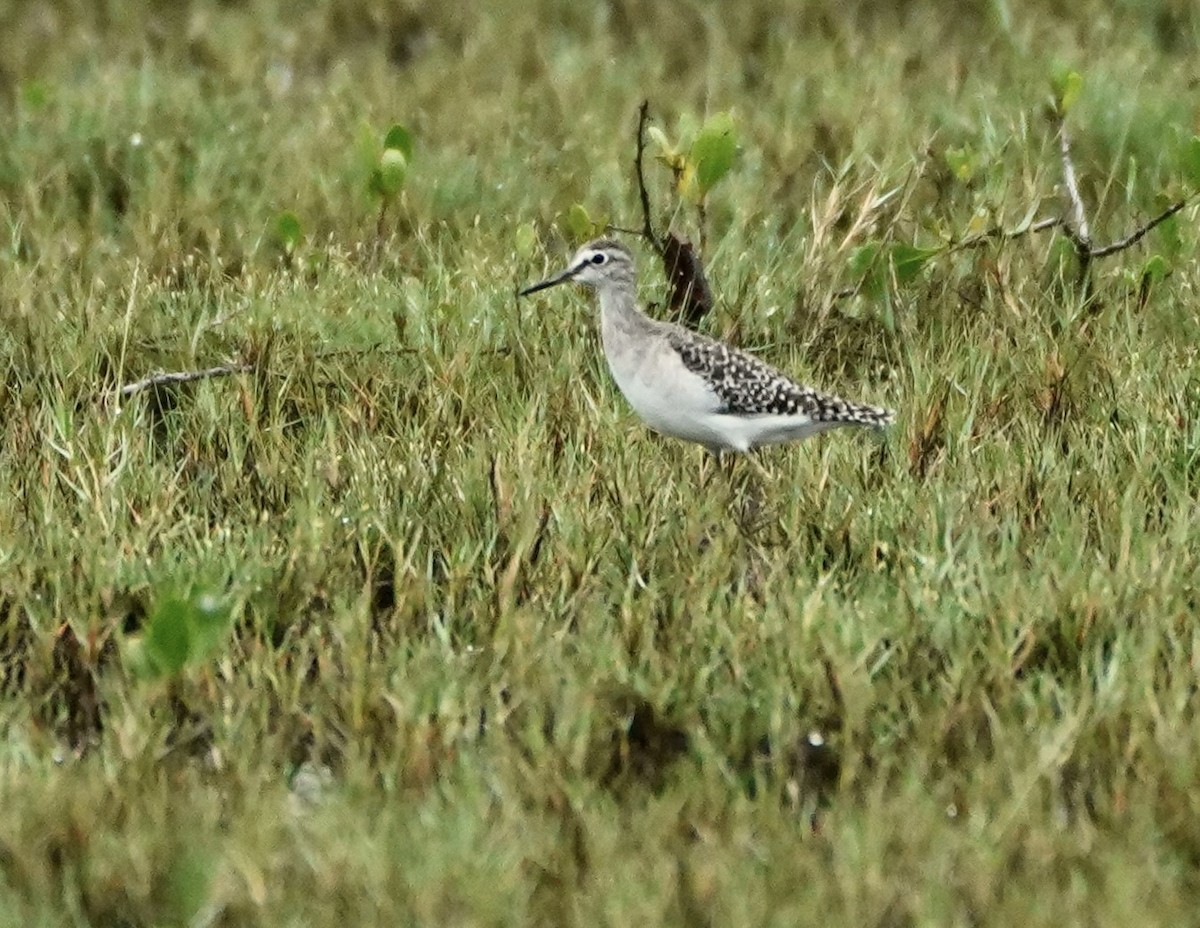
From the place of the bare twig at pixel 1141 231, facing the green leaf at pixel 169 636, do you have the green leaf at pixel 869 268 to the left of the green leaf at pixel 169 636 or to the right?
right

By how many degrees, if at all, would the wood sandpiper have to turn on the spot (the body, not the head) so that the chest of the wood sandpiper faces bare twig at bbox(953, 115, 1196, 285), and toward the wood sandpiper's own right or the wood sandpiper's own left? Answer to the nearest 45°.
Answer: approximately 135° to the wood sandpiper's own right

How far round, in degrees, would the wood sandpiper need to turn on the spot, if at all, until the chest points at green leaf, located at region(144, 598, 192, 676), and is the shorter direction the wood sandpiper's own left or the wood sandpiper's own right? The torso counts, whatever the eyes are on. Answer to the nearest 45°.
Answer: approximately 45° to the wood sandpiper's own left

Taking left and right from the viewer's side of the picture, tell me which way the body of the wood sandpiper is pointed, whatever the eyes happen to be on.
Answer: facing to the left of the viewer

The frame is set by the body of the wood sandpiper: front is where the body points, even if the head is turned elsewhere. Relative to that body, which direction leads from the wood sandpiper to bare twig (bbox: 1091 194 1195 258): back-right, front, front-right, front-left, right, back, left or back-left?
back-right

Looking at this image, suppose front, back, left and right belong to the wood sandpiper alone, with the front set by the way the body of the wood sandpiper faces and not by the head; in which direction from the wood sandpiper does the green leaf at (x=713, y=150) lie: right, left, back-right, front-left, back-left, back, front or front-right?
right

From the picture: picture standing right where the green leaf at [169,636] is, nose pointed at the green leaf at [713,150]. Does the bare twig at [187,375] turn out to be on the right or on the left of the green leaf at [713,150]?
left

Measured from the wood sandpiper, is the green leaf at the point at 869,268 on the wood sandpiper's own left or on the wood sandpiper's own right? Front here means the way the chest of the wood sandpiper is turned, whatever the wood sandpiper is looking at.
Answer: on the wood sandpiper's own right

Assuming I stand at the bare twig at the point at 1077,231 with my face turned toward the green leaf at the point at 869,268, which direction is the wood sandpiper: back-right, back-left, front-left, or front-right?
front-left

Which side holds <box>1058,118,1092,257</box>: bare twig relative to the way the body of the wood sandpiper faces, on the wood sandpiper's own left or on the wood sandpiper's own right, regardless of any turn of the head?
on the wood sandpiper's own right

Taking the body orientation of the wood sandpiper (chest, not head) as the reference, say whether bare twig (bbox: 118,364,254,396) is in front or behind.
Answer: in front
